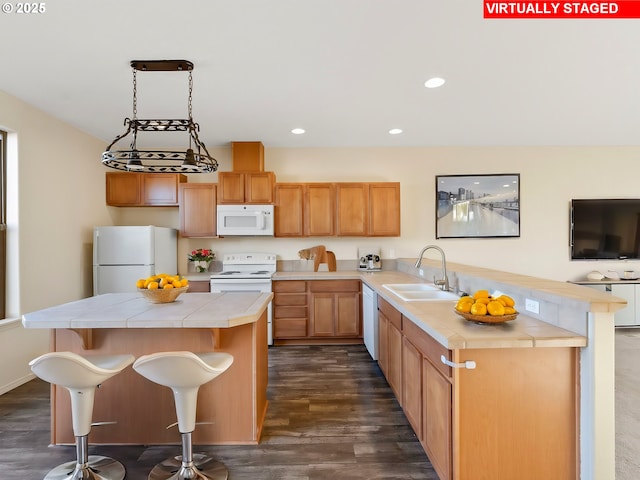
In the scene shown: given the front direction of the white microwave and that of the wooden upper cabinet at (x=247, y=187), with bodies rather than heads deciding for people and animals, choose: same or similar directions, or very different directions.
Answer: same or similar directions

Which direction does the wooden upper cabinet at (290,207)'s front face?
toward the camera

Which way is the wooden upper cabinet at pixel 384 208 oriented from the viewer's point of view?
toward the camera

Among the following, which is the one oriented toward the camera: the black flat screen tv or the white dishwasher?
the black flat screen tv

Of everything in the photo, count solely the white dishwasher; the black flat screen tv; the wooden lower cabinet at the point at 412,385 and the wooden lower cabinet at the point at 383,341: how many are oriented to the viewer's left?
3

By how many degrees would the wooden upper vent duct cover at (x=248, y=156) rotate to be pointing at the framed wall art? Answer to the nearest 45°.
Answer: approximately 90° to its left

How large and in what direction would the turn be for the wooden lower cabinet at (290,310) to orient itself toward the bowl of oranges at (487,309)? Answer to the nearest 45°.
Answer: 0° — it already faces it

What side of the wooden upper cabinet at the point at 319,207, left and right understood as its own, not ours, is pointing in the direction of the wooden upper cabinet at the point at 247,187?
right

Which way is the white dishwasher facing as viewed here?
to the viewer's left

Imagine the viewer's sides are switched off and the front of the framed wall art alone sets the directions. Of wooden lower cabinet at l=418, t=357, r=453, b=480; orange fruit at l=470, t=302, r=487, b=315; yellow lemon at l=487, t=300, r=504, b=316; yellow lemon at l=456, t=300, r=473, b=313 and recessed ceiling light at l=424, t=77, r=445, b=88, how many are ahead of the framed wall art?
5

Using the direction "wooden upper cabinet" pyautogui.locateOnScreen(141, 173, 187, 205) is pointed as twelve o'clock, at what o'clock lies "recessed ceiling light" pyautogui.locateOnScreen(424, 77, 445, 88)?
The recessed ceiling light is roughly at 11 o'clock from the wooden upper cabinet.

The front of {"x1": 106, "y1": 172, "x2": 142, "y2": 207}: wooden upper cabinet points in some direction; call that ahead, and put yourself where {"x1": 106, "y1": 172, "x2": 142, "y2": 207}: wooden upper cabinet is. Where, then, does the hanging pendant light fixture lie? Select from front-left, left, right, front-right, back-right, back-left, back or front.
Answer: front

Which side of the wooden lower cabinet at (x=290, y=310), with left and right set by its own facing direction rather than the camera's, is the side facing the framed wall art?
left

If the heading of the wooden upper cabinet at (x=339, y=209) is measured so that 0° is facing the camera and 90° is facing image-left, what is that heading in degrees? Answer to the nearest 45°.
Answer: approximately 0°

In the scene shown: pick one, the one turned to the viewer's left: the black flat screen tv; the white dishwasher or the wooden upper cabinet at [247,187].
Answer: the white dishwasher

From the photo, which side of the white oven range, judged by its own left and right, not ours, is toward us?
front

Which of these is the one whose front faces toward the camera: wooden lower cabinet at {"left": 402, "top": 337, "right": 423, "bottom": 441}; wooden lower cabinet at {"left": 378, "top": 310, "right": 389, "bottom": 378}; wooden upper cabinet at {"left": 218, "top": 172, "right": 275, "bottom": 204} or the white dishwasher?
the wooden upper cabinet

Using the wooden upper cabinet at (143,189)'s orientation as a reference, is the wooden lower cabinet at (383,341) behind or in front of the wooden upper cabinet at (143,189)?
in front

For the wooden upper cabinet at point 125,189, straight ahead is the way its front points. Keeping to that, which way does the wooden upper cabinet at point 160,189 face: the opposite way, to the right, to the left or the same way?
the same way

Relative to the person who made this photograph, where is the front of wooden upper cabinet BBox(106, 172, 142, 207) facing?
facing the viewer
